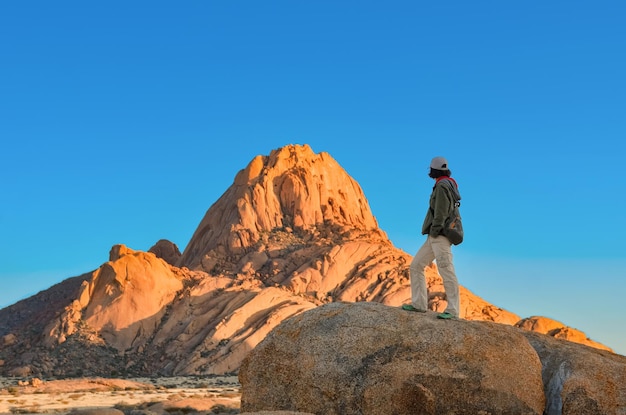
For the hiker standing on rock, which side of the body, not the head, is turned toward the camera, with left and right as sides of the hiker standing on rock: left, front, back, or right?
left
